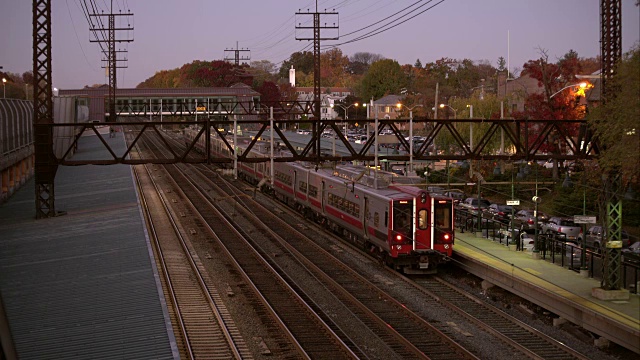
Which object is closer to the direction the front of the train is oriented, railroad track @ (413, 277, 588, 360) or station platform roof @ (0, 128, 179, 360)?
the railroad track

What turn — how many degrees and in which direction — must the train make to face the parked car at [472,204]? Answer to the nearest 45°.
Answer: approximately 135° to its left

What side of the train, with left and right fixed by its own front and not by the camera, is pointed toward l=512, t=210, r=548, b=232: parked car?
left

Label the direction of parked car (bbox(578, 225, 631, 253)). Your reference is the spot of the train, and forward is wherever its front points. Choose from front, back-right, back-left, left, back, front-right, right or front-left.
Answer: left

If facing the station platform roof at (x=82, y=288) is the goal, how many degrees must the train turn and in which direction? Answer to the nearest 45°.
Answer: approximately 90° to its right
